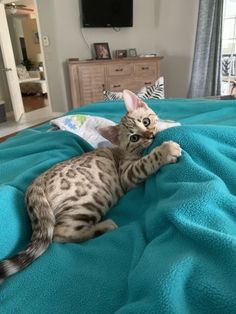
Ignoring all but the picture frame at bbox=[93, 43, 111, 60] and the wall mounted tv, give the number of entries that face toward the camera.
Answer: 2

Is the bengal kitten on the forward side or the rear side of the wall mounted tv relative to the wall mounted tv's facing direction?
on the forward side

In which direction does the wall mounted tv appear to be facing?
toward the camera

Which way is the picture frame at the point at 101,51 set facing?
toward the camera

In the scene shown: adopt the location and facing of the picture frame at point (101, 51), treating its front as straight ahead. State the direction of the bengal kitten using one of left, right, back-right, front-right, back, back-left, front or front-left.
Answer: front
